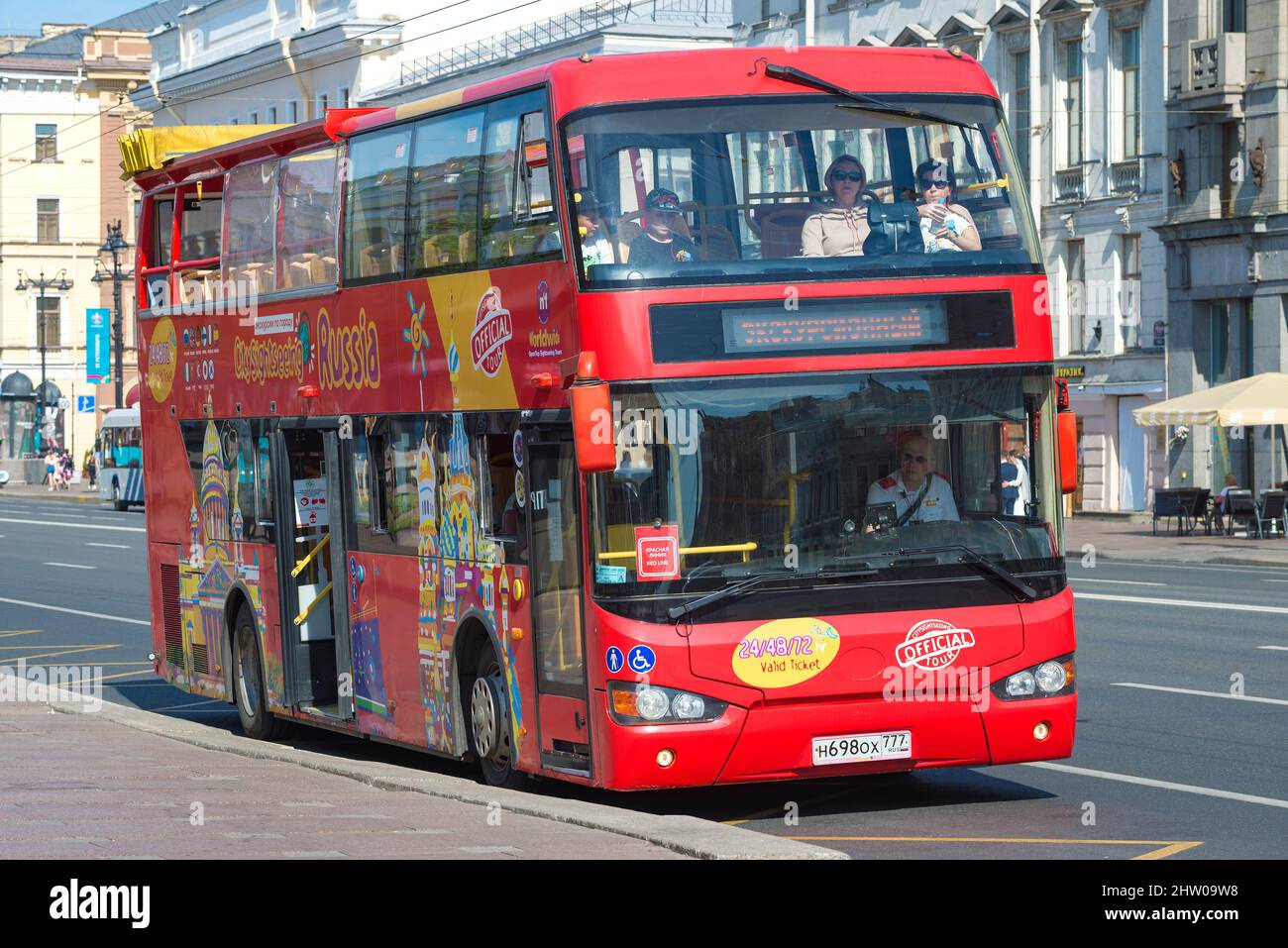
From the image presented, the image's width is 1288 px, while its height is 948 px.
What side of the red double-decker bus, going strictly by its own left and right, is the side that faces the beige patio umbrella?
left

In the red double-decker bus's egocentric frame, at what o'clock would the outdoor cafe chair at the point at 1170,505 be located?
The outdoor cafe chair is roughly at 8 o'clock from the red double-decker bus.

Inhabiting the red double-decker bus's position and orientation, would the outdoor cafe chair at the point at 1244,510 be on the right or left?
on its left

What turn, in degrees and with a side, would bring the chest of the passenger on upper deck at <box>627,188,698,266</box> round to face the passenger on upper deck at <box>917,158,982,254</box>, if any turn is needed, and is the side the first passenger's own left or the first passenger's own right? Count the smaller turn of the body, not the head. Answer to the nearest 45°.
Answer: approximately 90° to the first passenger's own left

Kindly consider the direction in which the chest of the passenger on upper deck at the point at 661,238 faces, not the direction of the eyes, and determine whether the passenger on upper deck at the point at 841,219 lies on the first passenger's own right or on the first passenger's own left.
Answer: on the first passenger's own left

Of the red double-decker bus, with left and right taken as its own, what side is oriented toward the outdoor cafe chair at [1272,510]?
left

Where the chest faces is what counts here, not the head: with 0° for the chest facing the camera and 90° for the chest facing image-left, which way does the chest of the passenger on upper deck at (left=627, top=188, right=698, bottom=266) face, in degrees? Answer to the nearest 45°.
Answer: approximately 0°

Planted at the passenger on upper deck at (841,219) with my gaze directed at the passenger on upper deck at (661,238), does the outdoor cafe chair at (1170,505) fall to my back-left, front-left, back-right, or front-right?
back-right
